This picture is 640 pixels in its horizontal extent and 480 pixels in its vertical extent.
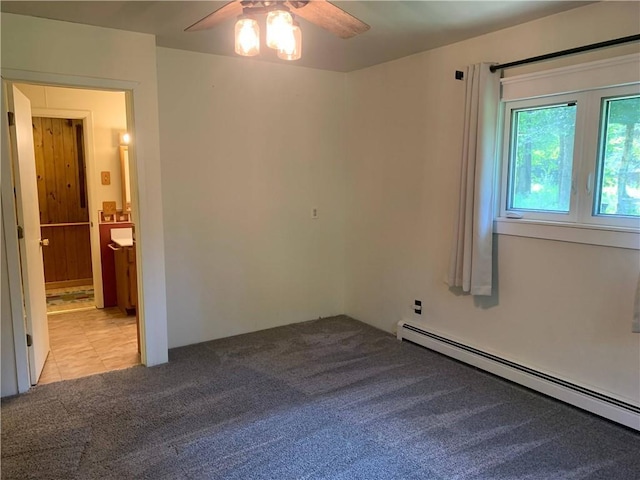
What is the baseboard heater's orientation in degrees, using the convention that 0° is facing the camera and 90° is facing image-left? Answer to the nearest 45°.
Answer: approximately 45°

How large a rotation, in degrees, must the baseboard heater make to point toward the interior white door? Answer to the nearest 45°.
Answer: approximately 45° to its right
